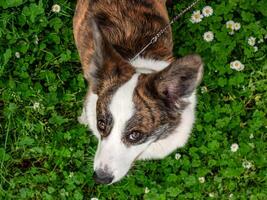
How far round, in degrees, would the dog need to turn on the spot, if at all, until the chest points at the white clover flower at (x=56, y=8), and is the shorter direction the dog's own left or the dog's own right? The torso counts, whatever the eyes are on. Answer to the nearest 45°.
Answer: approximately 135° to the dog's own right

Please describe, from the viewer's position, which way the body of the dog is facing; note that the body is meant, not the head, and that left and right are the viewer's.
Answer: facing the viewer

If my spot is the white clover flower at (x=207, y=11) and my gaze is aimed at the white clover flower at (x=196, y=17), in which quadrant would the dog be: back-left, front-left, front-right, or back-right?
front-left

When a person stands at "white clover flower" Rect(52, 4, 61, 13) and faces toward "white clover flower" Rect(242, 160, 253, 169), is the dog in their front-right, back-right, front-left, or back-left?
front-right

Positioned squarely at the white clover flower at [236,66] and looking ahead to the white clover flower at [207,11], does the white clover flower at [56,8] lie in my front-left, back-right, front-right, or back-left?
front-left

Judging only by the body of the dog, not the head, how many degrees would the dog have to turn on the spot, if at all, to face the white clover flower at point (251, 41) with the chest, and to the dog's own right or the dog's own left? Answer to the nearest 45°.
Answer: approximately 135° to the dog's own left

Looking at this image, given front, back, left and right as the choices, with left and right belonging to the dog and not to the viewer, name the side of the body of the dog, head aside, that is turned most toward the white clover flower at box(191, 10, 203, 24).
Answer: back

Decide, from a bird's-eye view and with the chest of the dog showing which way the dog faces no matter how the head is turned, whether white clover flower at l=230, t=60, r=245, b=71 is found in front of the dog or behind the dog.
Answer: behind

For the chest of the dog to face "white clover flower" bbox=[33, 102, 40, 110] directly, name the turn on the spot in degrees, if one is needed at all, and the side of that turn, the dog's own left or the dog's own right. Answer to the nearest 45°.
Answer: approximately 135° to the dog's own right

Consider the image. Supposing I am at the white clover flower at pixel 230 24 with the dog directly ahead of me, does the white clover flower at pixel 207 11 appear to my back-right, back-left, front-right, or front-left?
front-right
